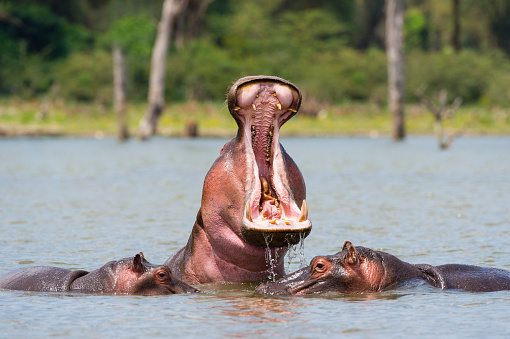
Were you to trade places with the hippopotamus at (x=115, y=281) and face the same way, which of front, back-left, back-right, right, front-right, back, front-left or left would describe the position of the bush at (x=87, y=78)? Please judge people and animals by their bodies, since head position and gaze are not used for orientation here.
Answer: left

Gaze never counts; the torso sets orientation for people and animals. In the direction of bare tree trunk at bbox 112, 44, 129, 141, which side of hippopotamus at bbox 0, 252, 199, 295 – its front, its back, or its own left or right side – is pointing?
left

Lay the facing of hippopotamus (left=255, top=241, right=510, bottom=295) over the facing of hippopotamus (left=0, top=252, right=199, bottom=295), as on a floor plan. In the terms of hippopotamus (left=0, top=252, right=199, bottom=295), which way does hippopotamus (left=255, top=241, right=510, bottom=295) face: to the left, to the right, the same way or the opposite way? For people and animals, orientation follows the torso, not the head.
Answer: the opposite way

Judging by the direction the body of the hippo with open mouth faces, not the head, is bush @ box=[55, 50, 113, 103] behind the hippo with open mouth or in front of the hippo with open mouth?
behind

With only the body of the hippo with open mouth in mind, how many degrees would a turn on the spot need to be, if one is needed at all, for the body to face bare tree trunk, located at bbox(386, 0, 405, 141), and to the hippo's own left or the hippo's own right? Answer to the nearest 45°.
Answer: approximately 135° to the hippo's own left

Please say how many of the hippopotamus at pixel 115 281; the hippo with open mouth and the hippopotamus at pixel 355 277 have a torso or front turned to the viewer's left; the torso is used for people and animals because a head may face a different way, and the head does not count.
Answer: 1

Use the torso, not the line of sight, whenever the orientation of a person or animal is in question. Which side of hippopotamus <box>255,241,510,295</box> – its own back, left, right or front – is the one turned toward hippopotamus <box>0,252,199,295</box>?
front

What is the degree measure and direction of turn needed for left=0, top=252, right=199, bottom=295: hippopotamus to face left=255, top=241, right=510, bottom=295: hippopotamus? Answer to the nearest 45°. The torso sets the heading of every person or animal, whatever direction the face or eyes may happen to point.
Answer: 0° — it already faces it

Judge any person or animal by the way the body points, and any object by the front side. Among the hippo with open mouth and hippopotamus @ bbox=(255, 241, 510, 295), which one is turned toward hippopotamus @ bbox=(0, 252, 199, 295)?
hippopotamus @ bbox=(255, 241, 510, 295)

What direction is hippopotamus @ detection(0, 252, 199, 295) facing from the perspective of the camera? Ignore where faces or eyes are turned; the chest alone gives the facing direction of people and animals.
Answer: to the viewer's right

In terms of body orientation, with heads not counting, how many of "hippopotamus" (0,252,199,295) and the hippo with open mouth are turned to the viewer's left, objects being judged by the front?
0

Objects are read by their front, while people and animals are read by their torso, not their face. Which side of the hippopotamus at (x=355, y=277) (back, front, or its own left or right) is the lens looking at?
left
